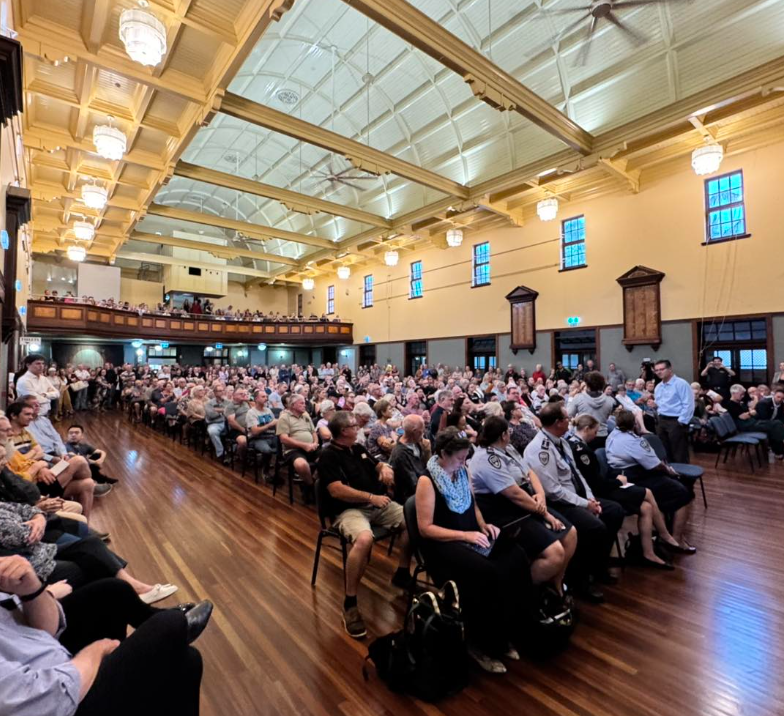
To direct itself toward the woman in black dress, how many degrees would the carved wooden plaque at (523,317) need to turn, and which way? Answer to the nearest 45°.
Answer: approximately 45° to its left

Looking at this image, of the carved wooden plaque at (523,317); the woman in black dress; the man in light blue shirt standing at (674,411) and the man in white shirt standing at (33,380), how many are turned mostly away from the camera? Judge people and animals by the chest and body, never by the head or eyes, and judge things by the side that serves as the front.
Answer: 0

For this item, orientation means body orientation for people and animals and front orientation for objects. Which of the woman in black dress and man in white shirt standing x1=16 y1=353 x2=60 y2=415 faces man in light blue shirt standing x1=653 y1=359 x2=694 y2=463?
man in white shirt standing x1=16 y1=353 x2=60 y2=415

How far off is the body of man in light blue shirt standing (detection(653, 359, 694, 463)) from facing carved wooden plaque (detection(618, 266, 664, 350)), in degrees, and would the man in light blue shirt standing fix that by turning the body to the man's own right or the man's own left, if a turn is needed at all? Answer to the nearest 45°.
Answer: approximately 135° to the man's own right

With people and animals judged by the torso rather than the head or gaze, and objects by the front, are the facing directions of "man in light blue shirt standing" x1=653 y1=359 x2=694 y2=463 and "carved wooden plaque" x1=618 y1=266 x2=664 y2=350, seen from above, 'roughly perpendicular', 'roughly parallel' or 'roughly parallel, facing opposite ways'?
roughly parallel

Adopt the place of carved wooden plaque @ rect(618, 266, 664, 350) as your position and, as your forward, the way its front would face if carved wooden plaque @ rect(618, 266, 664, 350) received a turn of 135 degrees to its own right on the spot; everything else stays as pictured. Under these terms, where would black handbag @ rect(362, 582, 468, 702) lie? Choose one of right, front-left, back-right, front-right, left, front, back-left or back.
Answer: back

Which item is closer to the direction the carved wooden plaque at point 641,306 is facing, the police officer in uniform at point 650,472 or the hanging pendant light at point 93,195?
the hanging pendant light

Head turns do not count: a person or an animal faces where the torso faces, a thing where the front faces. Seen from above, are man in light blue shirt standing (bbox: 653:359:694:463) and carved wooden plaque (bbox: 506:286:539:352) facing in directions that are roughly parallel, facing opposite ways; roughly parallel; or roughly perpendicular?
roughly parallel

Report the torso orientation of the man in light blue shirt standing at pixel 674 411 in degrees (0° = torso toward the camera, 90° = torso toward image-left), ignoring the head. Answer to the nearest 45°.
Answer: approximately 45°

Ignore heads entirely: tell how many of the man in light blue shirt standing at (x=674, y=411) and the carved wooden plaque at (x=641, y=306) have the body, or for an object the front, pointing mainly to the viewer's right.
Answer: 0

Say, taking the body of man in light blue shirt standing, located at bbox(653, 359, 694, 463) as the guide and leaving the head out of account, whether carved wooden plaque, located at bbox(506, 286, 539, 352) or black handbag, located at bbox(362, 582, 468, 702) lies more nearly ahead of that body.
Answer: the black handbag

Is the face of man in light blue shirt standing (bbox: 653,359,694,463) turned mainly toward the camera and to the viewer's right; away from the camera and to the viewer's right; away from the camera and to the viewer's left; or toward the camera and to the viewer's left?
toward the camera and to the viewer's left

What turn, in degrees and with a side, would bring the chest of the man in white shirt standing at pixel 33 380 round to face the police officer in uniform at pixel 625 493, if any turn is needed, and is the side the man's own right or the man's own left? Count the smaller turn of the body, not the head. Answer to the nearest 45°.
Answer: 0° — they already face them
